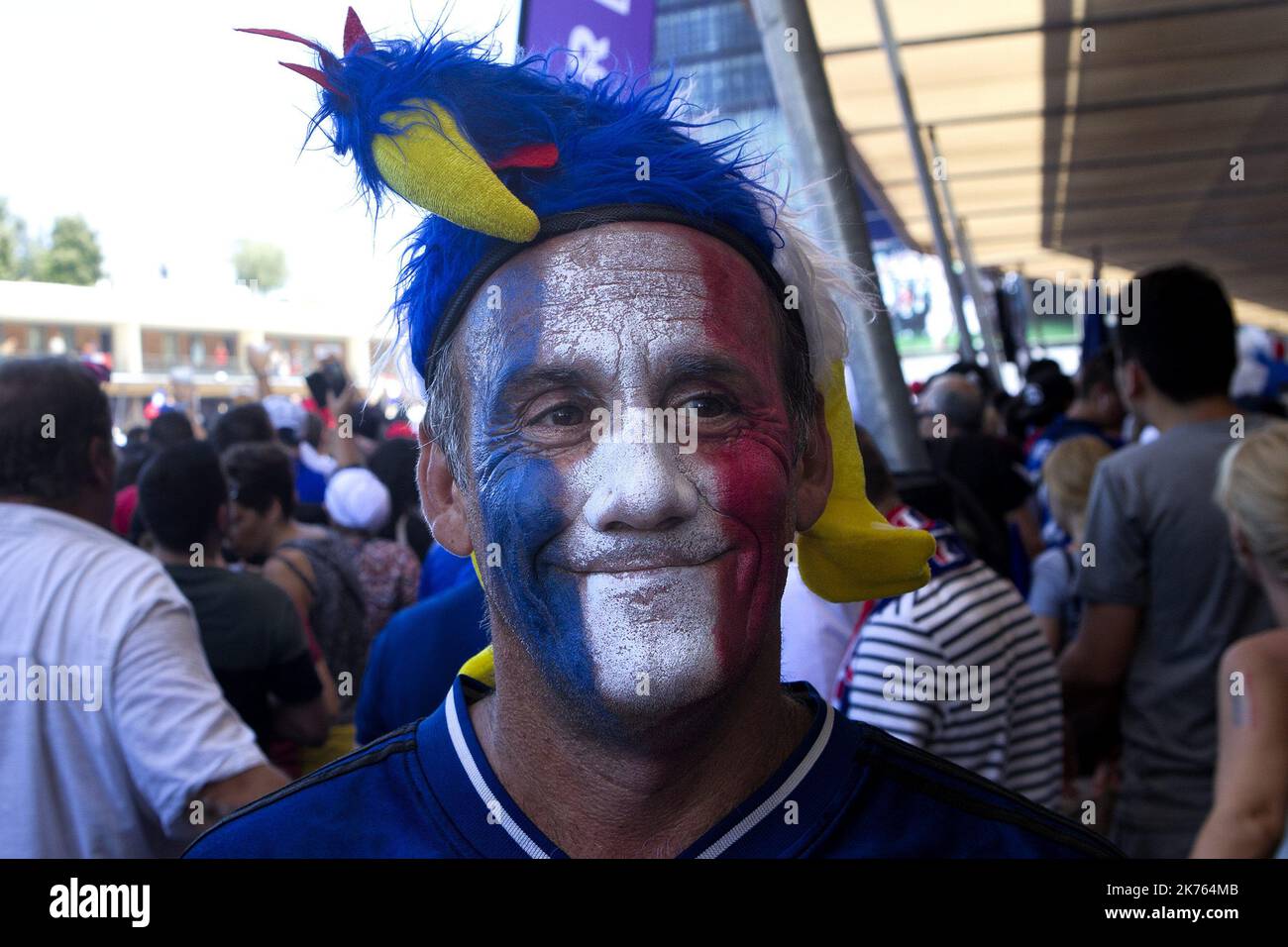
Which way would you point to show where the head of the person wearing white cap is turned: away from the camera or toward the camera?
away from the camera

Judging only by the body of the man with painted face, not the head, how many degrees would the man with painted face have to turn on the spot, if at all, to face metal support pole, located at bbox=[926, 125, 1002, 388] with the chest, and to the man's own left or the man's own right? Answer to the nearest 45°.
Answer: approximately 180°

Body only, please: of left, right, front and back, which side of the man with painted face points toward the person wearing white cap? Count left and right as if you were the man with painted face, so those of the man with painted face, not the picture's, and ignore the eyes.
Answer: back

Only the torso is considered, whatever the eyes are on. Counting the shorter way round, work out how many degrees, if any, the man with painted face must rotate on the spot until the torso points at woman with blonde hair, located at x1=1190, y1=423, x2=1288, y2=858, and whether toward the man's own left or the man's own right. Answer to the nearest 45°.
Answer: approximately 135° to the man's own left

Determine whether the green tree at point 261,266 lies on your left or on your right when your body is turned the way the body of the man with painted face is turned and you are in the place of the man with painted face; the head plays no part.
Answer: on your right

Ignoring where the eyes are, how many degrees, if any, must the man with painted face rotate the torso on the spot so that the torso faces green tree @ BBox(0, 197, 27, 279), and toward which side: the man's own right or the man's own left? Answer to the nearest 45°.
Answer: approximately 135° to the man's own right

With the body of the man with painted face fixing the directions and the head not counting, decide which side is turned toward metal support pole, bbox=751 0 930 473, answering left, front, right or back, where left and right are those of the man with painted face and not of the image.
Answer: back

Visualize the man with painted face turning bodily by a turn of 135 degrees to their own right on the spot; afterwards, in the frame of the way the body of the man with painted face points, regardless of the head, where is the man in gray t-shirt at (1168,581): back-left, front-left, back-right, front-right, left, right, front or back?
right

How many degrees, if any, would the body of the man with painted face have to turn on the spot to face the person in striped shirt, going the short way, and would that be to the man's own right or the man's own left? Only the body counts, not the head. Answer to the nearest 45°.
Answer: approximately 135° to the man's own left

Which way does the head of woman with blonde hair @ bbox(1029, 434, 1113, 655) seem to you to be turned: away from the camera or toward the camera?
away from the camera

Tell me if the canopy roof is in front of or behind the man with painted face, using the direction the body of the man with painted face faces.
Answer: behind

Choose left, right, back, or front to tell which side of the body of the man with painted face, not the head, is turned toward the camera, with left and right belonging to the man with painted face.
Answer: front
